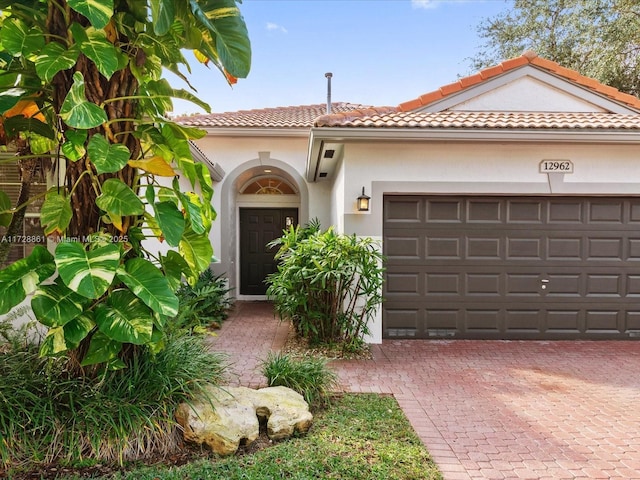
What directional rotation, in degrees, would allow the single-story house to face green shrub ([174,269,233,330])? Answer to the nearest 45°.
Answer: approximately 90° to its right

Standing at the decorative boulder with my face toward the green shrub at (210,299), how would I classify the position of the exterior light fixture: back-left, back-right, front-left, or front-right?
front-right

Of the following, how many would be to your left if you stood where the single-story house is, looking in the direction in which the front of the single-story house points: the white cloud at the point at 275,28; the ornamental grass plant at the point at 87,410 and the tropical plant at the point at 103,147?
0

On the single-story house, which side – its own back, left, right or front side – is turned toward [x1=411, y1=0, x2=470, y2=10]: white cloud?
back

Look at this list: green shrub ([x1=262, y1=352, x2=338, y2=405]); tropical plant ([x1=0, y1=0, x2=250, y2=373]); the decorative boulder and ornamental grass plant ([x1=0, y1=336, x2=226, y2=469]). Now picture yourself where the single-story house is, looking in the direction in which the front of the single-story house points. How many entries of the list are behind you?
0

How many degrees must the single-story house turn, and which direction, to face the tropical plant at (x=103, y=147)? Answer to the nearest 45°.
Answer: approximately 45° to its right

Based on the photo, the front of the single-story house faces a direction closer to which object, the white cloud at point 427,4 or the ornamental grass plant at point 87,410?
the ornamental grass plant

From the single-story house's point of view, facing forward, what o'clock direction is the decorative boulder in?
The decorative boulder is roughly at 1 o'clock from the single-story house.

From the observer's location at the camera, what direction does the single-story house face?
facing the viewer

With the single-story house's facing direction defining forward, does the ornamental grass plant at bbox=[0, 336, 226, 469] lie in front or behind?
in front

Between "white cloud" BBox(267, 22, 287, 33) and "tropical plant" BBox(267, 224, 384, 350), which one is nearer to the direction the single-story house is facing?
the tropical plant
